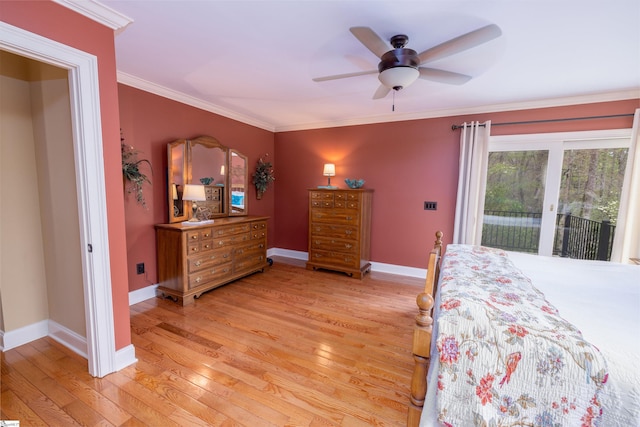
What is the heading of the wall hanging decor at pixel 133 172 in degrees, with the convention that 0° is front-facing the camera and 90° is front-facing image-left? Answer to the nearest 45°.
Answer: approximately 315°

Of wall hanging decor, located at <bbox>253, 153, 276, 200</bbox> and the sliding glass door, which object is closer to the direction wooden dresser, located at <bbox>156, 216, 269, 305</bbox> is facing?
the sliding glass door

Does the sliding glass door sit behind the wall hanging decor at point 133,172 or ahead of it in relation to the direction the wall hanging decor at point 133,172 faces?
ahead

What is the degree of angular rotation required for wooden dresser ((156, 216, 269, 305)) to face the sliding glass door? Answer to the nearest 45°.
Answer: approximately 45° to its left

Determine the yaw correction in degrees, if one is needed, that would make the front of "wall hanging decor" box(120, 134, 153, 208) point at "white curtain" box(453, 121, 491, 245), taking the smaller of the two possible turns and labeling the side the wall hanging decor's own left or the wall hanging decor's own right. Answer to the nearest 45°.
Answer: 0° — it already faces it

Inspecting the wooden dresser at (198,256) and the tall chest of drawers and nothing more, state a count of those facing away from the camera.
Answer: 0

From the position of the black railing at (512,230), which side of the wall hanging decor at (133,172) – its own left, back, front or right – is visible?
front

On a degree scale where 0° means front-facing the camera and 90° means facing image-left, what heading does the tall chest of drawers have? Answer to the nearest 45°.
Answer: approximately 45°

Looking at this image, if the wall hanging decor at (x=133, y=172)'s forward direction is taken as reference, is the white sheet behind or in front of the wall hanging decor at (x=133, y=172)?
in front

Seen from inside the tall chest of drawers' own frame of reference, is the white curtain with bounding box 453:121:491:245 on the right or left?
on its left

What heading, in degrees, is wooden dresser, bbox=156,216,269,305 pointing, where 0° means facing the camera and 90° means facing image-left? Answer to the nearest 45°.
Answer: approximately 315°

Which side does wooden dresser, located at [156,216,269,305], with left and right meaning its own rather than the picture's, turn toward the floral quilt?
front

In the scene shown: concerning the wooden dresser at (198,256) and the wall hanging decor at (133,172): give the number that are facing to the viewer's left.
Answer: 0
